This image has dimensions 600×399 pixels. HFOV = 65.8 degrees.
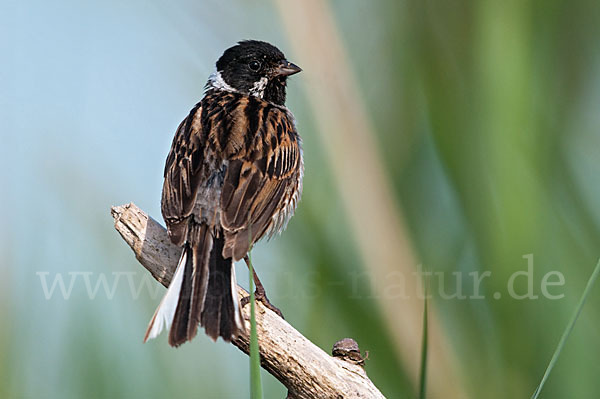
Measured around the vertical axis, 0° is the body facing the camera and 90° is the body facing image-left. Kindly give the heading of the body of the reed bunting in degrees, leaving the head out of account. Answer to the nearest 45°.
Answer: approximately 225°
